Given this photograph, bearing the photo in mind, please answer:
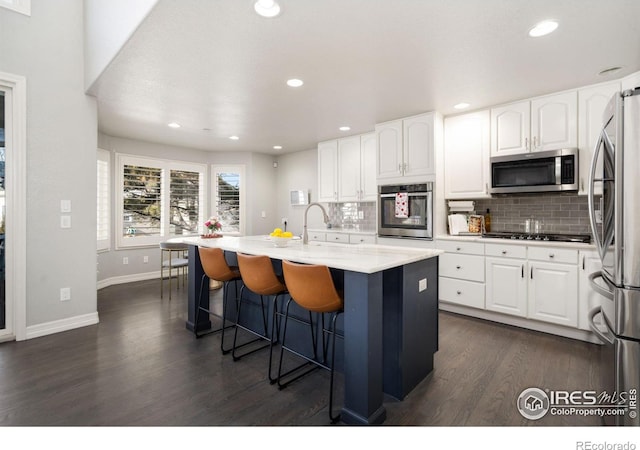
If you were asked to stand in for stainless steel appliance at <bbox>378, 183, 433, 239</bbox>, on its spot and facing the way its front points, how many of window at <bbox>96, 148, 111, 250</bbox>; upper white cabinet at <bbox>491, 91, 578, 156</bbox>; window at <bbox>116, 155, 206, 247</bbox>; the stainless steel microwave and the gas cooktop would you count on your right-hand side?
2

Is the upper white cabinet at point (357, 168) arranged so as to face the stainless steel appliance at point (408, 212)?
no

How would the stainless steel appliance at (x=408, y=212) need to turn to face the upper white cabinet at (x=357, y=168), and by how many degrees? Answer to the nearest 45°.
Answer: approximately 135° to its right

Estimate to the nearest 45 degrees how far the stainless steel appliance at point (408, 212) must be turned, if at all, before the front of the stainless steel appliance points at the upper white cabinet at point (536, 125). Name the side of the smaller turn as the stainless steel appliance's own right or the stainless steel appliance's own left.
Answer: approximately 90° to the stainless steel appliance's own left

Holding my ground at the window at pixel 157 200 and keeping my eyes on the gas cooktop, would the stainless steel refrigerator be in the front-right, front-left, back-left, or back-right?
front-right

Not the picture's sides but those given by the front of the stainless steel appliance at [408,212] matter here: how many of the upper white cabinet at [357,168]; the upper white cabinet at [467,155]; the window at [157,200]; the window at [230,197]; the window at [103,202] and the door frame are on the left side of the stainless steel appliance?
1

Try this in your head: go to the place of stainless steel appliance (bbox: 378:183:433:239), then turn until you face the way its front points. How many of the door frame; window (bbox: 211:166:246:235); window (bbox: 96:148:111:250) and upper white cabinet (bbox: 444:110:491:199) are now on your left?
1

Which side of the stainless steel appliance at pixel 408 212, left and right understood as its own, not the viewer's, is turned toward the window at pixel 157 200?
right

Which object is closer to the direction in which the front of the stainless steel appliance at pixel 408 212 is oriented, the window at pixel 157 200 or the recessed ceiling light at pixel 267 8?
the recessed ceiling light

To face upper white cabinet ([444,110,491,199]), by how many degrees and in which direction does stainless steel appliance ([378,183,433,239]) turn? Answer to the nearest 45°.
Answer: approximately 90° to its left

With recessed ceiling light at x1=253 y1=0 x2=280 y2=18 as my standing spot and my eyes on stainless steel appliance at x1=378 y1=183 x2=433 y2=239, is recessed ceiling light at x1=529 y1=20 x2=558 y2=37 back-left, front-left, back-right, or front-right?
front-right

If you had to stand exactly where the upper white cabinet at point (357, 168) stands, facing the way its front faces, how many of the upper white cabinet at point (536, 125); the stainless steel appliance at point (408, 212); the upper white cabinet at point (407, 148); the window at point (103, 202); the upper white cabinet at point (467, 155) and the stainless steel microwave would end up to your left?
5

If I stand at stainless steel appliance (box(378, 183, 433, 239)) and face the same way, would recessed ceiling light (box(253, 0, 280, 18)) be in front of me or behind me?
in front

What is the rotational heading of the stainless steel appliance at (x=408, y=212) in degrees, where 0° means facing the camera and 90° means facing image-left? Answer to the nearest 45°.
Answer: approximately 0°

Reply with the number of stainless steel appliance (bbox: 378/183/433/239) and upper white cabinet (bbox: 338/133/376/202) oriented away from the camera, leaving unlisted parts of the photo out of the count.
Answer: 0

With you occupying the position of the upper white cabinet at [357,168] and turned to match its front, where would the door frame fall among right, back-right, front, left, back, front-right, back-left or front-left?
front

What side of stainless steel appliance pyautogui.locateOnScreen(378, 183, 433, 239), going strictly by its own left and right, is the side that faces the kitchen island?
front

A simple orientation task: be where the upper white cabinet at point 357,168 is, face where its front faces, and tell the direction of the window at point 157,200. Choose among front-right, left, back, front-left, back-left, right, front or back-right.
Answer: front-right
